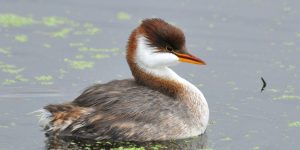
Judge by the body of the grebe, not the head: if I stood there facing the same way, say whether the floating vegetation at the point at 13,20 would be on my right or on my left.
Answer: on my left

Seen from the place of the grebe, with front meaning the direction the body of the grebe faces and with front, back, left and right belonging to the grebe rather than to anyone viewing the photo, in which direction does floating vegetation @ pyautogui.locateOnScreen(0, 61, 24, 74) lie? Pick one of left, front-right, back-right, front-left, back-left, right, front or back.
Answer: back-left

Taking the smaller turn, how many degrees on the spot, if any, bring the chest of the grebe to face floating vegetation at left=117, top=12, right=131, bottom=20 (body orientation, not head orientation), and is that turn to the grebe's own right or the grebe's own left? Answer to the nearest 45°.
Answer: approximately 90° to the grebe's own left

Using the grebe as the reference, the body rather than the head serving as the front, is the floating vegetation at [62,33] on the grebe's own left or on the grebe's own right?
on the grebe's own left

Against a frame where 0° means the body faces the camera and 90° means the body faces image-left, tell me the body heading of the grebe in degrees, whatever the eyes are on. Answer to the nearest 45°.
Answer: approximately 270°
